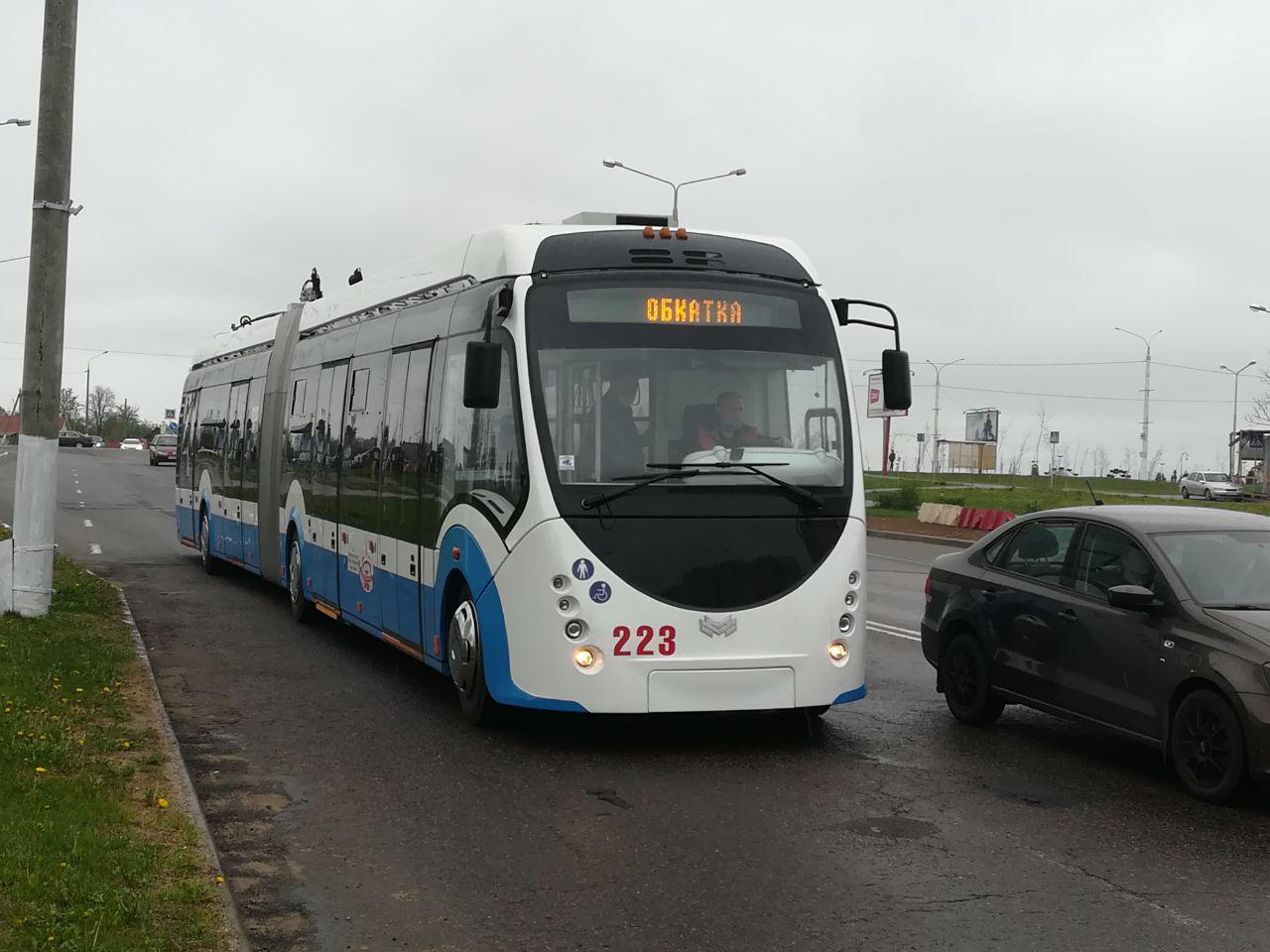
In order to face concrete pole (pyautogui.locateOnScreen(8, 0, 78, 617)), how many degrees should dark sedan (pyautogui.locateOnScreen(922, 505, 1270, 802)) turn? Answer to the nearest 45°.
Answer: approximately 135° to its right

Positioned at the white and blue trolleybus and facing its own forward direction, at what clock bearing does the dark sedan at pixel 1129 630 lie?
The dark sedan is roughly at 11 o'clock from the white and blue trolleybus.

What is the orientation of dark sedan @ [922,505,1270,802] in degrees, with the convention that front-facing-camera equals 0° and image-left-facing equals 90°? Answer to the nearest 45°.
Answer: approximately 315°
